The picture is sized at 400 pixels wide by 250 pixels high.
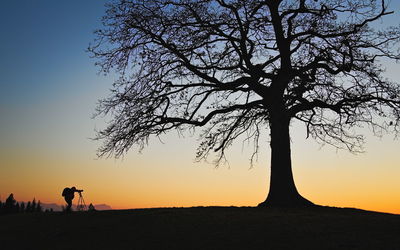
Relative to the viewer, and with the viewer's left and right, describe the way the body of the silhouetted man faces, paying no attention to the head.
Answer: facing to the right of the viewer
